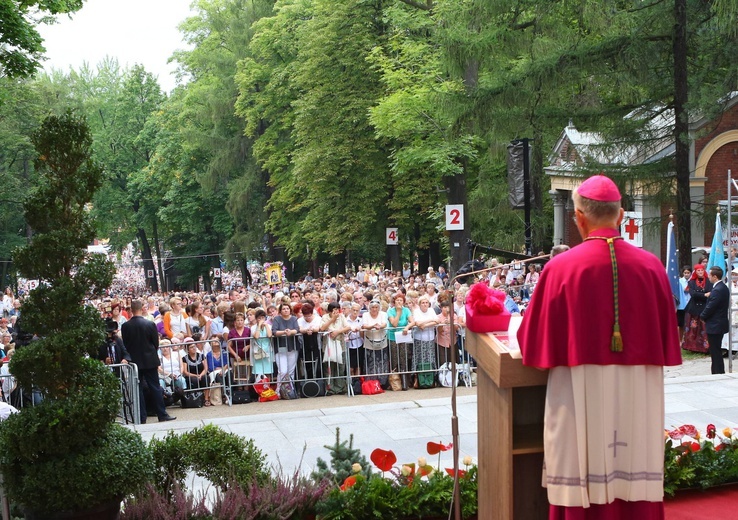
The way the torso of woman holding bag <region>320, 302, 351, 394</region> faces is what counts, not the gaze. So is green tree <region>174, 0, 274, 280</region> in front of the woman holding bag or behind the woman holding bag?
behind

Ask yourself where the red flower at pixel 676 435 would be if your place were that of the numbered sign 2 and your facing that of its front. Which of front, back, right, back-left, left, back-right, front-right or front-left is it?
front

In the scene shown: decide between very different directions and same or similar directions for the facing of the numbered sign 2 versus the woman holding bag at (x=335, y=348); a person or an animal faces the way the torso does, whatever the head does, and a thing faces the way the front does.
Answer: same or similar directions

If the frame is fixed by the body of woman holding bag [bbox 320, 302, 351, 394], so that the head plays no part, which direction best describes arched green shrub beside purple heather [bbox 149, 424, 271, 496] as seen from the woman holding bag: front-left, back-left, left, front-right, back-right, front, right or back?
front

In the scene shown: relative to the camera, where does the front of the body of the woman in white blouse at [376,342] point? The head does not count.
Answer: toward the camera

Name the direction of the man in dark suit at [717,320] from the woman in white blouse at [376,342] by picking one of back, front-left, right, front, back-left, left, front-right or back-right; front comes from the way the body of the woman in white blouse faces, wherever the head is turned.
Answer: left

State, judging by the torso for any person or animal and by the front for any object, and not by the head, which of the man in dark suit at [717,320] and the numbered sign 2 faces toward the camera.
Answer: the numbered sign 2

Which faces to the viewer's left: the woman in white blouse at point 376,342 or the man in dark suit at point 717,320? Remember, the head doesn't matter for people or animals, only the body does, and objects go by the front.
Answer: the man in dark suit

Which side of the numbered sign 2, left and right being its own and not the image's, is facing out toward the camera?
front

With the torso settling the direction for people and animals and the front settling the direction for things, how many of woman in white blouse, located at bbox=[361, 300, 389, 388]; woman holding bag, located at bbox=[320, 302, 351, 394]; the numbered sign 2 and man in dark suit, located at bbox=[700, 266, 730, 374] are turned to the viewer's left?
1

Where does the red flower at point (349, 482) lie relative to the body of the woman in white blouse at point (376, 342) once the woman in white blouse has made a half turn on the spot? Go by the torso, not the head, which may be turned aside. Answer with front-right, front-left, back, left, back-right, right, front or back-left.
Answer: back

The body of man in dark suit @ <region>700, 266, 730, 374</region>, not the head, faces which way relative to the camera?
to the viewer's left
